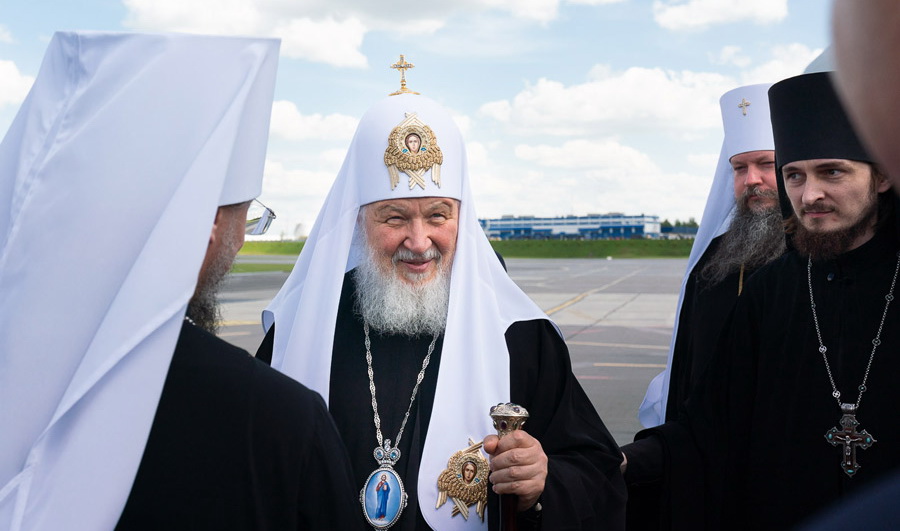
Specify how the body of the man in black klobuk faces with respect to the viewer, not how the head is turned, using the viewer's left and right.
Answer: facing the viewer

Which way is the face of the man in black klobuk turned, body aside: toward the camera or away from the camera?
toward the camera
